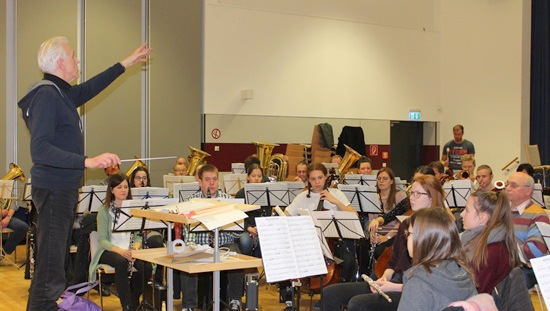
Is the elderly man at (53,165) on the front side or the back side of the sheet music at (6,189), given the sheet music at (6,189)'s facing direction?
on the back side

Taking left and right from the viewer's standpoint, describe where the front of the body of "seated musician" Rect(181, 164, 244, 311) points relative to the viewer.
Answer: facing the viewer

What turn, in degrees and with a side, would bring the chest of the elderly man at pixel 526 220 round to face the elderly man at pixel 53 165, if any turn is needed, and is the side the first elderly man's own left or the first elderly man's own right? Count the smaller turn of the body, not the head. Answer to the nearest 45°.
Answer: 0° — they already face them

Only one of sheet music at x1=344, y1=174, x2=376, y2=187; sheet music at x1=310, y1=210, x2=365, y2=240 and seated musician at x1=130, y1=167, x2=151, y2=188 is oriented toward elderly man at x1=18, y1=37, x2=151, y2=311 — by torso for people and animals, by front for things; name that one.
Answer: the seated musician

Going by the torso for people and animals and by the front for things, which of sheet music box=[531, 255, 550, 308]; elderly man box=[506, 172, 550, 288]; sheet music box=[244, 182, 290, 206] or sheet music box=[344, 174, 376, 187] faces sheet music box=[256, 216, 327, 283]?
the elderly man

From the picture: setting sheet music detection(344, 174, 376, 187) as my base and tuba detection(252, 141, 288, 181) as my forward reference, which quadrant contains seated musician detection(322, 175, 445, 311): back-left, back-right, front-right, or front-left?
back-left

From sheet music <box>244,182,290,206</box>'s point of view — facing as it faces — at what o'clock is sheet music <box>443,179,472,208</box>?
sheet music <box>443,179,472,208</box> is roughly at 3 o'clock from sheet music <box>244,182,290,206</box>.

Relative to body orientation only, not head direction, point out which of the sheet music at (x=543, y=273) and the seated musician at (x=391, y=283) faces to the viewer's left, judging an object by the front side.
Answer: the seated musician

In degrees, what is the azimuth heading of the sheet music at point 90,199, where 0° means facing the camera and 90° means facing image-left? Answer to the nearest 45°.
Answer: approximately 180°

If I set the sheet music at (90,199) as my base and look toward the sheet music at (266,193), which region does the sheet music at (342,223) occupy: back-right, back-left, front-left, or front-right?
front-right

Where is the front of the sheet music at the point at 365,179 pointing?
away from the camera

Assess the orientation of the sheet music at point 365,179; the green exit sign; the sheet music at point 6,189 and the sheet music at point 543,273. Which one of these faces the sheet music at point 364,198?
the green exit sign

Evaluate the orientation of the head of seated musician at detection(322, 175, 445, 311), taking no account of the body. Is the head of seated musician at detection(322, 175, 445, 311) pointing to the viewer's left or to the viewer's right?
to the viewer's left

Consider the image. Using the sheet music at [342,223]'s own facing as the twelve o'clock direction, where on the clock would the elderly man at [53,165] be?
The elderly man is roughly at 7 o'clock from the sheet music.

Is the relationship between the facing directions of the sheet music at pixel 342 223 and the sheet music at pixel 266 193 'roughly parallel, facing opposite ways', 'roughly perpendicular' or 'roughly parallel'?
roughly parallel

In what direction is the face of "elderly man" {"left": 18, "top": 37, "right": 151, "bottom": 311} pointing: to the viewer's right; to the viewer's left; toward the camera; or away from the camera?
to the viewer's right
